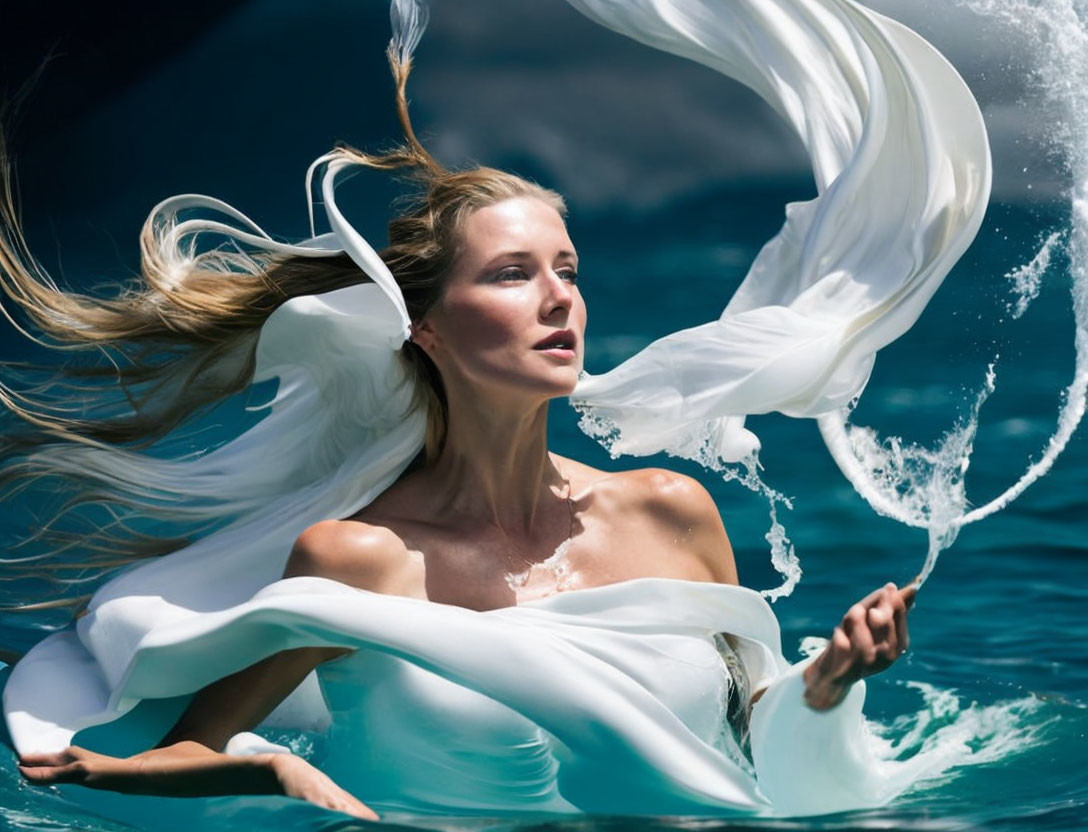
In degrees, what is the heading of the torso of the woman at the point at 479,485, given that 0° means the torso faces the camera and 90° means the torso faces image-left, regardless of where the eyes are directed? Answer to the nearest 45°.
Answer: approximately 0°
